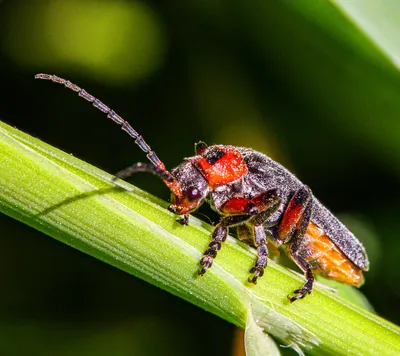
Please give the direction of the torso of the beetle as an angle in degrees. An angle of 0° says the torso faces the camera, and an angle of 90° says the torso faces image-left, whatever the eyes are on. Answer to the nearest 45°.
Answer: approximately 90°
